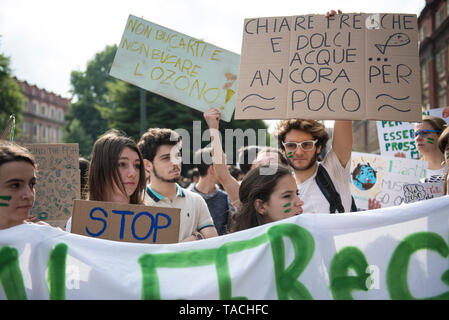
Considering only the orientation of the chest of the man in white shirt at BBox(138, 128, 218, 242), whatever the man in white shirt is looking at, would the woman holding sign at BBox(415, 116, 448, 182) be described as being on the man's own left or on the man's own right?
on the man's own left

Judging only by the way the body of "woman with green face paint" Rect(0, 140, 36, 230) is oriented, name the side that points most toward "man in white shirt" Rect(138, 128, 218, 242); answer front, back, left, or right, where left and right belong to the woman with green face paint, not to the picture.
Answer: left

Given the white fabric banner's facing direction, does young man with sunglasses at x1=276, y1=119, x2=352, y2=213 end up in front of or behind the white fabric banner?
behind

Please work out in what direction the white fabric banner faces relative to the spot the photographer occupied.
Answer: facing the viewer

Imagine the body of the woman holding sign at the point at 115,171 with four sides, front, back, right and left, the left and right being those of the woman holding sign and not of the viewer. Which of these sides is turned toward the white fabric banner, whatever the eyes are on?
front

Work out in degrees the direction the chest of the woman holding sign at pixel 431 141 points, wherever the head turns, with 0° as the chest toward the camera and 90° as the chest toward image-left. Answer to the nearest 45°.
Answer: approximately 45°

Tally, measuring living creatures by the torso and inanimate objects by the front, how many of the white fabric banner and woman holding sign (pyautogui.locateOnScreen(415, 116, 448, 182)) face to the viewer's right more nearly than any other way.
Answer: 0

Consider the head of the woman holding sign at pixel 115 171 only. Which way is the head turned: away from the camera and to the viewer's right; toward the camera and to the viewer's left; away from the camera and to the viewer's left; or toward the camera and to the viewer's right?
toward the camera and to the viewer's right
